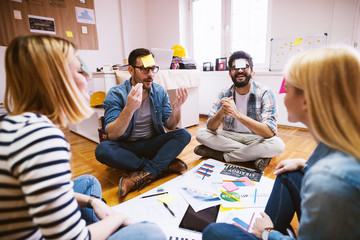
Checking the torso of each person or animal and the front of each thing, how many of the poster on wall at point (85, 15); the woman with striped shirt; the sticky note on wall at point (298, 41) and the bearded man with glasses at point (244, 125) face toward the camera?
3

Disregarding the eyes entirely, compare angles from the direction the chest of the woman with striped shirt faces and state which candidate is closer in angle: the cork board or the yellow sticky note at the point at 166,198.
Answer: the yellow sticky note

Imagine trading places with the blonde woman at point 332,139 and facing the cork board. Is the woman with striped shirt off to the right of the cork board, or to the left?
left

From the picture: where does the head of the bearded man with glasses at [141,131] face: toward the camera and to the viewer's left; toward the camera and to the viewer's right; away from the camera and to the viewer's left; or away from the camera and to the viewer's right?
toward the camera and to the viewer's right

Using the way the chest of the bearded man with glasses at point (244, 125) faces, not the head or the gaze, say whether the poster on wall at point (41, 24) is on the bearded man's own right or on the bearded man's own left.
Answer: on the bearded man's own right

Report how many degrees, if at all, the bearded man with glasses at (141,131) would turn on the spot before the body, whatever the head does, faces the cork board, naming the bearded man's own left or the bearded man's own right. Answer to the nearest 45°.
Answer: approximately 180°

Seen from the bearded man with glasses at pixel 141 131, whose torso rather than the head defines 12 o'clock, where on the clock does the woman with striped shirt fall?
The woman with striped shirt is roughly at 2 o'clock from the bearded man with glasses.

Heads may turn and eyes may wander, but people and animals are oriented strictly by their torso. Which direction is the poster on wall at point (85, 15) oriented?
toward the camera

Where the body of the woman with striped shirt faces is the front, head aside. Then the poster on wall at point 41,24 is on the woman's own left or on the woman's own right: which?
on the woman's own left

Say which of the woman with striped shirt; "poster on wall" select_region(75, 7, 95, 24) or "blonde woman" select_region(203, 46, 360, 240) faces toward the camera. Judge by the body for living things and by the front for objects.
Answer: the poster on wall

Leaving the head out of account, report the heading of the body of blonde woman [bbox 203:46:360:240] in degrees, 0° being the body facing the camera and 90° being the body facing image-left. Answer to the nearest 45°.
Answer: approximately 135°

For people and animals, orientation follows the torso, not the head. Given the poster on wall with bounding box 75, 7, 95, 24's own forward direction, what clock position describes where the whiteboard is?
The whiteboard is roughly at 10 o'clock from the poster on wall.

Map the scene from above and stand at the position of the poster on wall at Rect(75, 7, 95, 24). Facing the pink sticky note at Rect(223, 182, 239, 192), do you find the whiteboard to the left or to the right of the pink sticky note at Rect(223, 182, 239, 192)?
left

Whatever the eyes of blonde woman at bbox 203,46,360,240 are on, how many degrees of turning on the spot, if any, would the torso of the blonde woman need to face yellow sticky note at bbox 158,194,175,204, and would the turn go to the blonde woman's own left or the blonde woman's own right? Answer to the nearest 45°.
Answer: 0° — they already face it

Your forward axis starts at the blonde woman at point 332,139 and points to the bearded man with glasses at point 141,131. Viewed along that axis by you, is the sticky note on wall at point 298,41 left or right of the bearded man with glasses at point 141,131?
right

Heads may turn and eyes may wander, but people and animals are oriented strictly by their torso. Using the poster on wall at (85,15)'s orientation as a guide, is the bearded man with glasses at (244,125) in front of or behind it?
in front

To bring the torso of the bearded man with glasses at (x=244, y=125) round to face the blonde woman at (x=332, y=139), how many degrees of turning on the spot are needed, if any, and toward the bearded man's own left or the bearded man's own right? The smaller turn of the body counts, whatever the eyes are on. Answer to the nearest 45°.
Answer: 0° — they already face them

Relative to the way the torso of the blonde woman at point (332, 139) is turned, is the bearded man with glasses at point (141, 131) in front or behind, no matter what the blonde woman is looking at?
in front

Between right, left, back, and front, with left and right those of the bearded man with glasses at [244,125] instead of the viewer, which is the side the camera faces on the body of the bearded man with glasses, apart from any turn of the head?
front

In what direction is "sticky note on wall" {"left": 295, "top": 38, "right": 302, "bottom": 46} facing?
toward the camera

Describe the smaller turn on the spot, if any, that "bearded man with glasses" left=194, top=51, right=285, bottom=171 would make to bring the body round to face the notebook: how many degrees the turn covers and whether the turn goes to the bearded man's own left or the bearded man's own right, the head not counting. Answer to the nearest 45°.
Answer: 0° — they already face it
